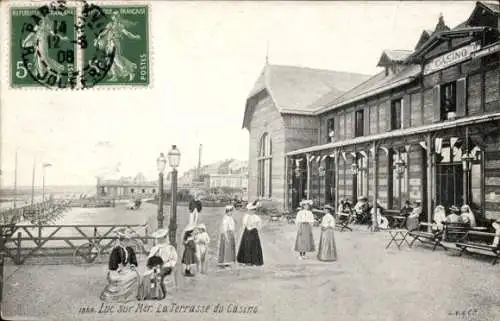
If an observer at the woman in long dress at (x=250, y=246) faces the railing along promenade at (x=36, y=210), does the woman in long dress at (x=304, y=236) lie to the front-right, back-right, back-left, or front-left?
back-right

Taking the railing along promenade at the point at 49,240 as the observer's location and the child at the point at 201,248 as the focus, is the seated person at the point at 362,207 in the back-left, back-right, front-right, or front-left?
front-left
